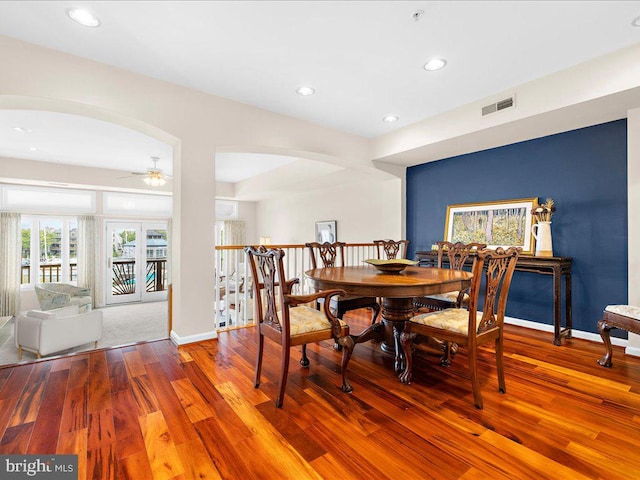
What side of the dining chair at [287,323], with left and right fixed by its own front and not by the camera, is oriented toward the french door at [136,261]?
left

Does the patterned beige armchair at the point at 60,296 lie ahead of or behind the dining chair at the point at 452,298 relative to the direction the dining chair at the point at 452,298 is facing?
ahead

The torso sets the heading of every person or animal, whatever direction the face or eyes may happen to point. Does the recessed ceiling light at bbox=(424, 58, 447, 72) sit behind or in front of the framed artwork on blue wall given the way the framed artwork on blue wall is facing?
in front

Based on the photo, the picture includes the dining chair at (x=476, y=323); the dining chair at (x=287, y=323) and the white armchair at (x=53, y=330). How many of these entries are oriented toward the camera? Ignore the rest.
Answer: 0

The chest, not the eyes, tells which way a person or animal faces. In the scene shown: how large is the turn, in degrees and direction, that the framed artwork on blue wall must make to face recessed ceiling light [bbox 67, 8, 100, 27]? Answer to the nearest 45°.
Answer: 0° — it already faces it

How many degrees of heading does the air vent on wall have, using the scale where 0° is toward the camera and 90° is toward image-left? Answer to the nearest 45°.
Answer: approximately 45°

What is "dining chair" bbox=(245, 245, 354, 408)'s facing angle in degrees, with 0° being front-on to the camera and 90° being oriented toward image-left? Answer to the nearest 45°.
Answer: approximately 225°

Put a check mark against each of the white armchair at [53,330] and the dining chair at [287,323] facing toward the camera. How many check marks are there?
0

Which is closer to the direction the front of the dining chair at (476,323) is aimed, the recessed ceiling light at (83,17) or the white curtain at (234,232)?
the white curtain

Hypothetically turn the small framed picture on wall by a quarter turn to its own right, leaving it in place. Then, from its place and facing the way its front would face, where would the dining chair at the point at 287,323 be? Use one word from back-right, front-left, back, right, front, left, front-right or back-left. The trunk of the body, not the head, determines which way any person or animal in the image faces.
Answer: back-left

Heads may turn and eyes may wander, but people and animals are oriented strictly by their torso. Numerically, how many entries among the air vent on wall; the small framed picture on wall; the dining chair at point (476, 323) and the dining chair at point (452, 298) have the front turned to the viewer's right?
0

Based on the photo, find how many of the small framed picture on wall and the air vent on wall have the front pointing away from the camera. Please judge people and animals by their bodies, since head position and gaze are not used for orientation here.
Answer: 0

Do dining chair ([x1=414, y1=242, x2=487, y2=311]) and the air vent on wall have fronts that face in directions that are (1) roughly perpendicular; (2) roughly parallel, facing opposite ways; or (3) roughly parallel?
roughly parallel

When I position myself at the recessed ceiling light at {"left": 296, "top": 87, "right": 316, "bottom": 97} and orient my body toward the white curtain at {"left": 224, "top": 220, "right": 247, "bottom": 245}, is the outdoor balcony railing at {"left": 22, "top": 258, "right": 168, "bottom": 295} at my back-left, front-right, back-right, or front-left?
front-left

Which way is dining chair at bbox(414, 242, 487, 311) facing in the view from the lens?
facing the viewer and to the left of the viewer

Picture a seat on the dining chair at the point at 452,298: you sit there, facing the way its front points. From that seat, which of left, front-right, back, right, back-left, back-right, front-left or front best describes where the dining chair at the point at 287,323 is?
front

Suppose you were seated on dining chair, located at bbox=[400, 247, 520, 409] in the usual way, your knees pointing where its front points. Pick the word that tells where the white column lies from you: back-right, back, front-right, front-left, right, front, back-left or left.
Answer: front-left

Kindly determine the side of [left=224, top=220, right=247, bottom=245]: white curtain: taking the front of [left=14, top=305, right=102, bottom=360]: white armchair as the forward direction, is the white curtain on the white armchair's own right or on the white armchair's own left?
on the white armchair's own right
